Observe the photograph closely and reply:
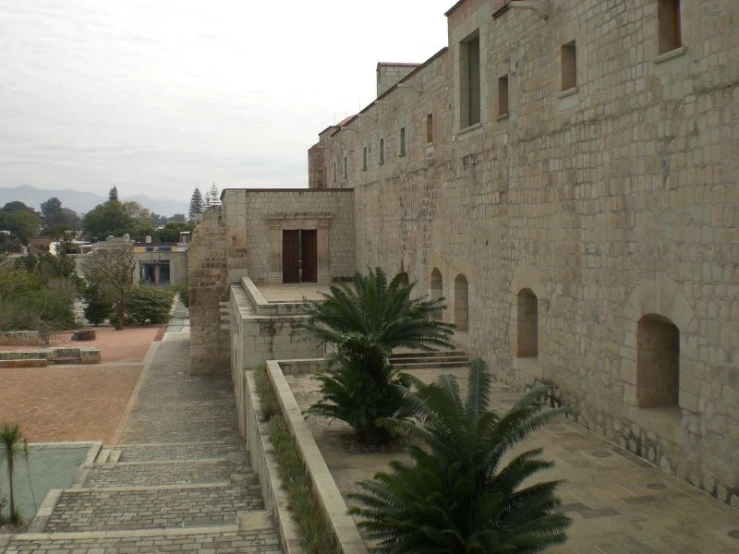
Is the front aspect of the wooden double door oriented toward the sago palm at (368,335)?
yes

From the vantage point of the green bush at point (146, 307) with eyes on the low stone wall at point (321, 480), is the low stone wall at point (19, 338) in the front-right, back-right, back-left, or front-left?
front-right

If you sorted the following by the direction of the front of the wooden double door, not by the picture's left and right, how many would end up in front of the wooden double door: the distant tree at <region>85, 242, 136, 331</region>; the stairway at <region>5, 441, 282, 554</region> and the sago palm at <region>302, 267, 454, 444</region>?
2

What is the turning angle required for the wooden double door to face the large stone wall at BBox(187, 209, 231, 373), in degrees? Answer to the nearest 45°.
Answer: approximately 90° to its right

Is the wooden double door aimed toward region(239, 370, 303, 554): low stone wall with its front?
yes

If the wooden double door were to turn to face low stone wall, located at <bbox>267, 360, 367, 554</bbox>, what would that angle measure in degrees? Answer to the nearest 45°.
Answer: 0° — it already faces it

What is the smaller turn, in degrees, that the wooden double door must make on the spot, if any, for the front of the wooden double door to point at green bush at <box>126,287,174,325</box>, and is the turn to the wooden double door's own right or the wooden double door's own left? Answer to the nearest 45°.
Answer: approximately 135° to the wooden double door's own right

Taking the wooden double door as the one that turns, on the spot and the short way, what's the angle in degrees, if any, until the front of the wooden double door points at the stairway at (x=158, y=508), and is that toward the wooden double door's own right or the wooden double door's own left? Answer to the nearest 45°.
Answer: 0° — it already faces it

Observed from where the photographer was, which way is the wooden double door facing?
facing the viewer

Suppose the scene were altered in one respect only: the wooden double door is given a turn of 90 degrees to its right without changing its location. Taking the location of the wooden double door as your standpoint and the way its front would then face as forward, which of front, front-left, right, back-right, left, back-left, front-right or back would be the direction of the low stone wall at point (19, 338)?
front-right

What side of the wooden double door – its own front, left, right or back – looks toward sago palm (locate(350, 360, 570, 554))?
front

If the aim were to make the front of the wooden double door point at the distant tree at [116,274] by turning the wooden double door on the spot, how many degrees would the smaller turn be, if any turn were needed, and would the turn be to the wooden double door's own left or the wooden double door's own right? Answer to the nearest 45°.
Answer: approximately 135° to the wooden double door's own right

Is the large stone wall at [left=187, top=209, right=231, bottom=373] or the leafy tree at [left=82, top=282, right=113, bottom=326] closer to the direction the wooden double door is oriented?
the large stone wall
